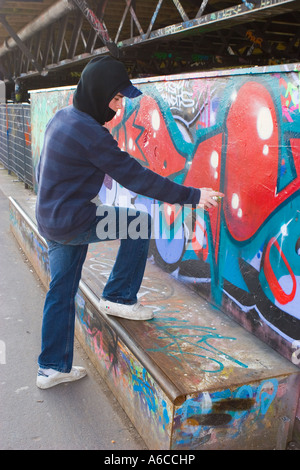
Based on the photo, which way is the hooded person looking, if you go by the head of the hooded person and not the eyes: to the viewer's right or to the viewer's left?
to the viewer's right

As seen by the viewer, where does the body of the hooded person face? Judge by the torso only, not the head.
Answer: to the viewer's right
